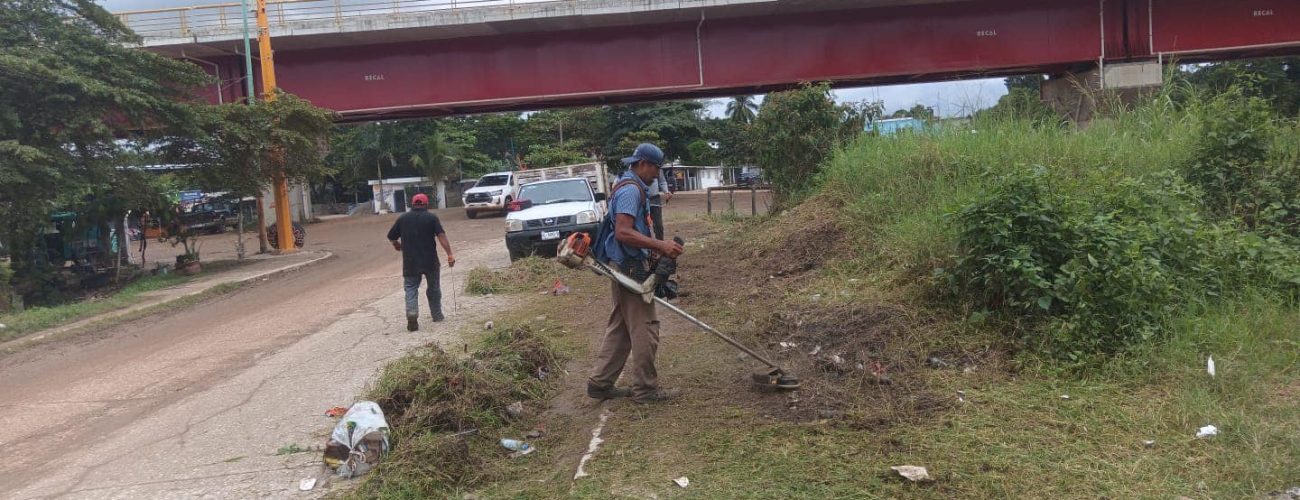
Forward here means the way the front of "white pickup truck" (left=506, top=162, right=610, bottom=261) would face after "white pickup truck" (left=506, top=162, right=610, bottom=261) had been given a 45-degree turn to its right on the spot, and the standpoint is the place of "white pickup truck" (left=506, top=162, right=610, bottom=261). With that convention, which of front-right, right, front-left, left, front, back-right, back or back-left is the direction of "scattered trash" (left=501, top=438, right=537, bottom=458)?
front-left

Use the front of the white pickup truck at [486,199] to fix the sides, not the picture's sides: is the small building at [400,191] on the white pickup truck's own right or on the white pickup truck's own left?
on the white pickup truck's own right

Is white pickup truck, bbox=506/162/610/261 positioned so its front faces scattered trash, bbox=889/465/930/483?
yes

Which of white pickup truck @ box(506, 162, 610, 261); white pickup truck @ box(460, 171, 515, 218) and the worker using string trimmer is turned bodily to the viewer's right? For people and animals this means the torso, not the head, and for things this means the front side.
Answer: the worker using string trimmer

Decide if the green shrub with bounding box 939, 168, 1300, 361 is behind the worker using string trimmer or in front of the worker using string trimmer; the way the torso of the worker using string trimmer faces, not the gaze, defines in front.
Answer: in front

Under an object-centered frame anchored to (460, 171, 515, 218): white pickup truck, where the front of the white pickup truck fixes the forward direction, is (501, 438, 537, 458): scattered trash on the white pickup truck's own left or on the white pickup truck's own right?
on the white pickup truck's own left

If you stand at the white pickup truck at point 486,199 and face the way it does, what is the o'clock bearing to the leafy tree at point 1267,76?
The leafy tree is roughly at 8 o'clock from the white pickup truck.

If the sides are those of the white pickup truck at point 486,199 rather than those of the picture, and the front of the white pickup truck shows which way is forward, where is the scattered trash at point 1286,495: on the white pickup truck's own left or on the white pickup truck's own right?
on the white pickup truck's own left

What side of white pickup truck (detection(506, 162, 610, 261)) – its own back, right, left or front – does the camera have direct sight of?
front

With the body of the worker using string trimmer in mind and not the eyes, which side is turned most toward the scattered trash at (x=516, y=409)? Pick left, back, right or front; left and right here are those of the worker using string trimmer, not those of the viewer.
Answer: back

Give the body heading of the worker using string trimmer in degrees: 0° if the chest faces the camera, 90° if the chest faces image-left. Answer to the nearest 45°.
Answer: approximately 270°

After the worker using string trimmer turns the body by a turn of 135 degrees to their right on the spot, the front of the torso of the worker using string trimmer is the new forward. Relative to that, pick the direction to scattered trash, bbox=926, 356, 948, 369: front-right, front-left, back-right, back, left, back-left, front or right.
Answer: back-left

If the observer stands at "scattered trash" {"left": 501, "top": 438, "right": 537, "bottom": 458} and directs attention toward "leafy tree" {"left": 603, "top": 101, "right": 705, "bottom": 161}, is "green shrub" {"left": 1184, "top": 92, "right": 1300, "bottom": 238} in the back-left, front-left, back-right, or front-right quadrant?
front-right

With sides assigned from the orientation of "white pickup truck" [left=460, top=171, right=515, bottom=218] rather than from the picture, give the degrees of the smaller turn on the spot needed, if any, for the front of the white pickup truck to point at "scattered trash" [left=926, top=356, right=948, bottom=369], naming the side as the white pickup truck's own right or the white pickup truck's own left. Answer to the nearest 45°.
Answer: approximately 45° to the white pickup truck's own left

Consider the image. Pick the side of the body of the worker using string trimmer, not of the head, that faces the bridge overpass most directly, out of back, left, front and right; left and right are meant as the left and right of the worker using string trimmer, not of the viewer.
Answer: left

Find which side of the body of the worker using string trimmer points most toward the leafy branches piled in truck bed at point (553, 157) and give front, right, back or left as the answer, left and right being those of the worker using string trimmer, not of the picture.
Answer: left
